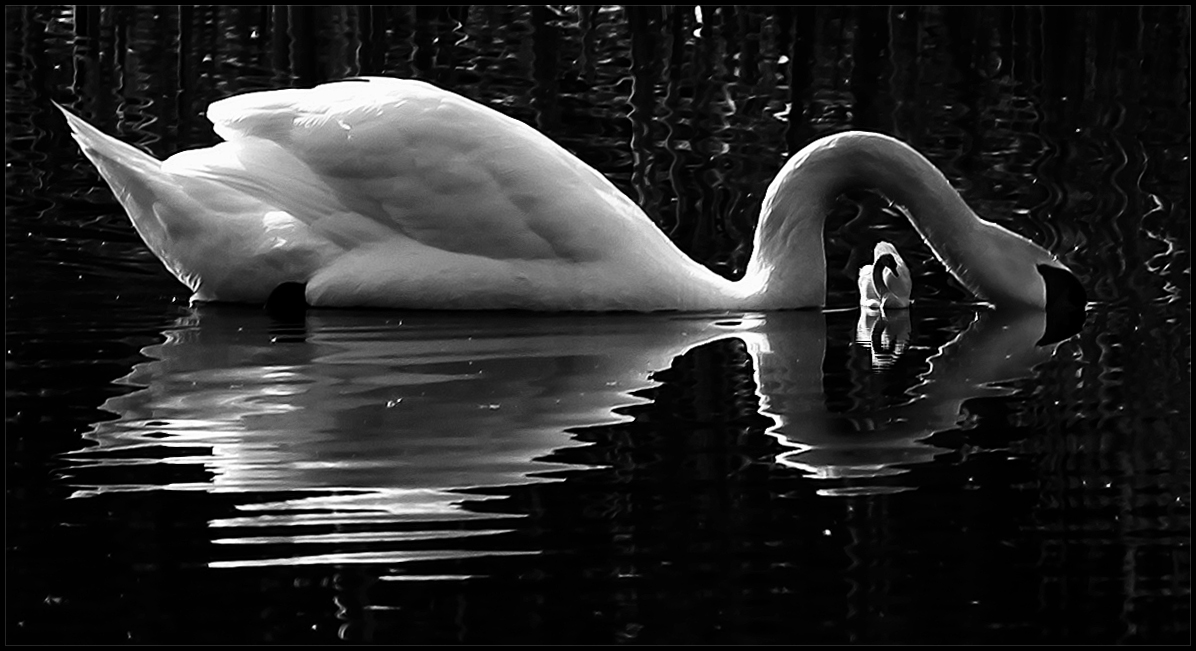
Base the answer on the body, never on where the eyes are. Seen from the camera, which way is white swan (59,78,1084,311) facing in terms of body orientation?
to the viewer's right
